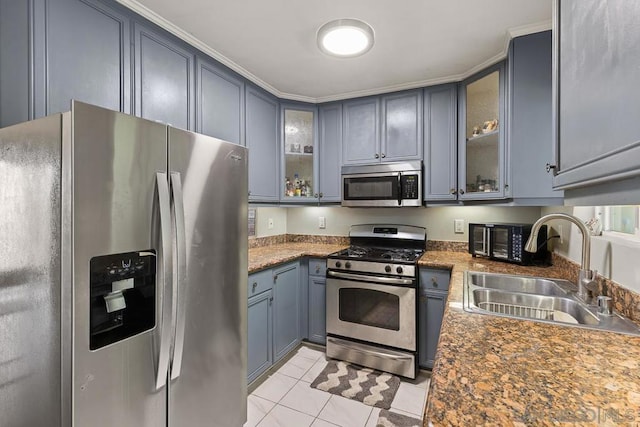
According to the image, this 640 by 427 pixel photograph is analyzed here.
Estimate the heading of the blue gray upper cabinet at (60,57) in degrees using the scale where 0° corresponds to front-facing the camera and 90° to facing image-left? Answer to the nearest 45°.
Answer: approximately 315°

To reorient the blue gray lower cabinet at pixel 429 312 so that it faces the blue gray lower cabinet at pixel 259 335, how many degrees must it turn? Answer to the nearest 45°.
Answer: approximately 45° to its right

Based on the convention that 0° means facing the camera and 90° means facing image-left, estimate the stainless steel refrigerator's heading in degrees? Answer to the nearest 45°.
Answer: approximately 315°

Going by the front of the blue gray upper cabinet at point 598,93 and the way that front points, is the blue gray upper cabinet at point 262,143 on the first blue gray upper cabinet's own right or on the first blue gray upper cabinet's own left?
on the first blue gray upper cabinet's own right

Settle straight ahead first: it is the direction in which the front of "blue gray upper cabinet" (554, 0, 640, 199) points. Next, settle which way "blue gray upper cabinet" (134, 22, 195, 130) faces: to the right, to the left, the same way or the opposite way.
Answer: the opposite way

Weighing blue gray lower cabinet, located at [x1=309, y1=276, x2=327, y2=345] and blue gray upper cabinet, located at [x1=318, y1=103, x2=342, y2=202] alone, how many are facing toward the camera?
2
